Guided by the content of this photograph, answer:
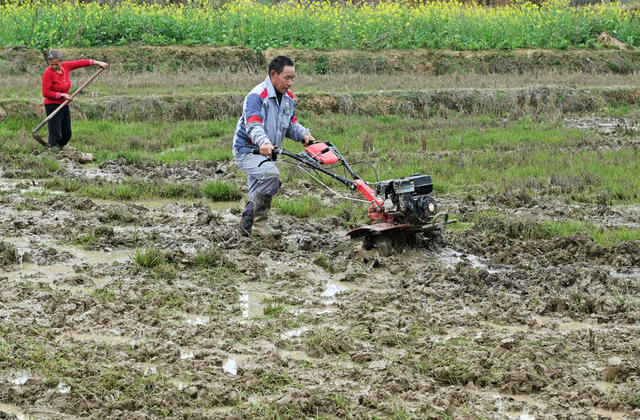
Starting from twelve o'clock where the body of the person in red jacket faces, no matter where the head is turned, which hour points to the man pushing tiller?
The man pushing tiller is roughly at 1 o'clock from the person in red jacket.

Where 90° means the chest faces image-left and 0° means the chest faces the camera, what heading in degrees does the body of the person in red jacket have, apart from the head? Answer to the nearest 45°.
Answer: approximately 315°
